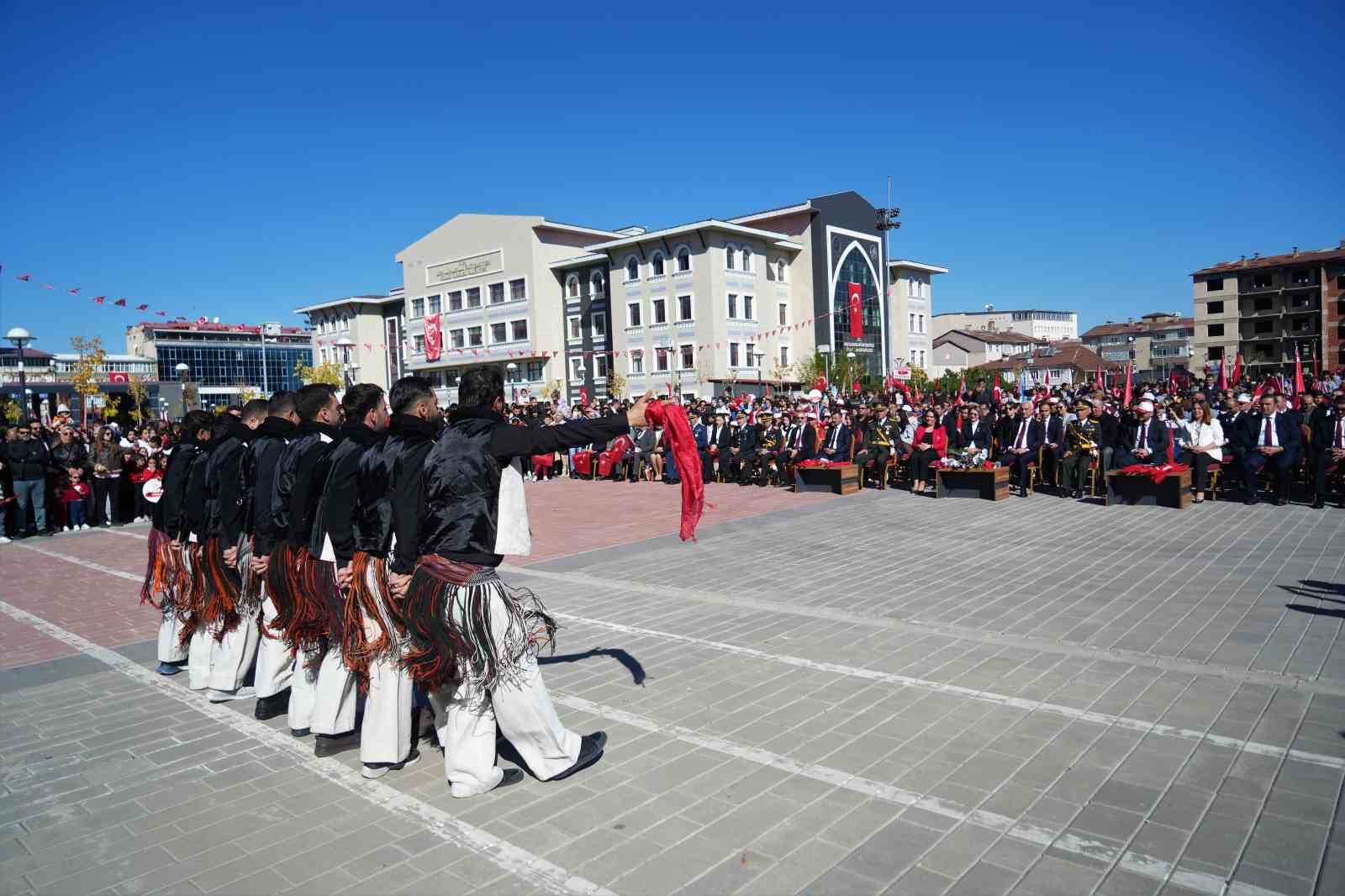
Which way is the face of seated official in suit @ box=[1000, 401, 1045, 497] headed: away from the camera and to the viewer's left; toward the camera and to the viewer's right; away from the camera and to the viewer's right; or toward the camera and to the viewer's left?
toward the camera and to the viewer's left

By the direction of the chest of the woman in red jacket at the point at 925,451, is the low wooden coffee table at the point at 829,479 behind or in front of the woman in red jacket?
in front

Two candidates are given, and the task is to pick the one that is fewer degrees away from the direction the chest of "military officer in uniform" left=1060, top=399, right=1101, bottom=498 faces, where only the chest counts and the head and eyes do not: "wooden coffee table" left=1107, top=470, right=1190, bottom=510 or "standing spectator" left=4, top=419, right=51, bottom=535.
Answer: the standing spectator

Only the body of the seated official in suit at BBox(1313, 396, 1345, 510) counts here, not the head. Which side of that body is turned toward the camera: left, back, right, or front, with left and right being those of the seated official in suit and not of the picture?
front

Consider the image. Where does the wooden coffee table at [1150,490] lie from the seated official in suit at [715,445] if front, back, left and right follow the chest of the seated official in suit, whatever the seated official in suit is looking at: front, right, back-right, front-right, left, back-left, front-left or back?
left

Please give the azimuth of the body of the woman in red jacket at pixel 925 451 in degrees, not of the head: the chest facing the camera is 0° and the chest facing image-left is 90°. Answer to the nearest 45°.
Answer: approximately 45°

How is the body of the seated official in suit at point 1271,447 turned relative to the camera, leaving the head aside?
toward the camera

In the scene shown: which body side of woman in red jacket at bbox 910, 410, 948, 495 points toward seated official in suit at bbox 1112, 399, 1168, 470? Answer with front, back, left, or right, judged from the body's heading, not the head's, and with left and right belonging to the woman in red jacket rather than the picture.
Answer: left

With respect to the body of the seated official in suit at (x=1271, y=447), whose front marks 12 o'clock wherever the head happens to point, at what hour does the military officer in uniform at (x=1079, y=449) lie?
The military officer in uniform is roughly at 3 o'clock from the seated official in suit.

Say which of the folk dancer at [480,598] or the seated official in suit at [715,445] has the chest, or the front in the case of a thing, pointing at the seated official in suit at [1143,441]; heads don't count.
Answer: the folk dancer

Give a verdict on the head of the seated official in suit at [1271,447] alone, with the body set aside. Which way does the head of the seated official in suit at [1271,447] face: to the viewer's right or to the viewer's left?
to the viewer's left

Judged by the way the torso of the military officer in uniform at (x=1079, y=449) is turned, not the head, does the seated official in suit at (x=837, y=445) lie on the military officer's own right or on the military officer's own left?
on the military officer's own right

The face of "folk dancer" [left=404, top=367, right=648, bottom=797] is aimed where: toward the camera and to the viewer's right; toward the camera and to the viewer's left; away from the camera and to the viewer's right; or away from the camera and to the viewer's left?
away from the camera and to the viewer's right
